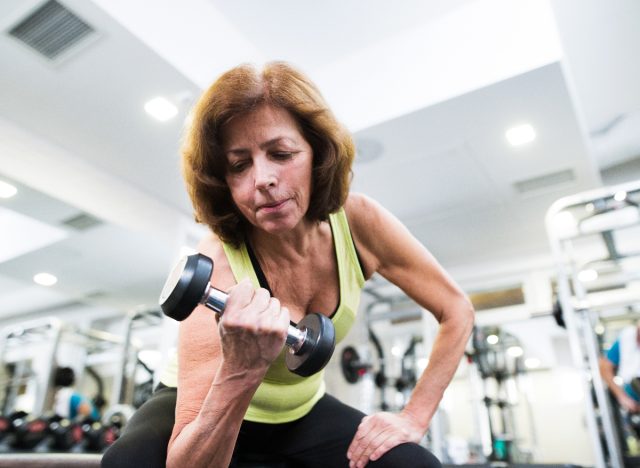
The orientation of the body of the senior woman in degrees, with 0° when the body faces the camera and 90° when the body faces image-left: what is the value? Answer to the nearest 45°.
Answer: approximately 0°

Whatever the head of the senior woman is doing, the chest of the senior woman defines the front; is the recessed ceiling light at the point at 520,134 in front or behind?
behind

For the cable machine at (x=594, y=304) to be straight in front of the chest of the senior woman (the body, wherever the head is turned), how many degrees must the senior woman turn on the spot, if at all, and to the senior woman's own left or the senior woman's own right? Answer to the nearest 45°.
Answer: approximately 135° to the senior woman's own left

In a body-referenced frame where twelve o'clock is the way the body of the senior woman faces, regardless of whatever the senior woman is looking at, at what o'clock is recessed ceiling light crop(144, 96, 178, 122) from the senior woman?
The recessed ceiling light is roughly at 5 o'clock from the senior woman.

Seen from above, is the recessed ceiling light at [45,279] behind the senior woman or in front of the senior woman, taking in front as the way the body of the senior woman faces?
behind

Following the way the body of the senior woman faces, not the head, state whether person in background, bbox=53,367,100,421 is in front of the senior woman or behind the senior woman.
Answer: behind

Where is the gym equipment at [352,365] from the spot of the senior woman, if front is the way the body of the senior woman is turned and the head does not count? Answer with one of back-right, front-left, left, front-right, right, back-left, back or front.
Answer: back

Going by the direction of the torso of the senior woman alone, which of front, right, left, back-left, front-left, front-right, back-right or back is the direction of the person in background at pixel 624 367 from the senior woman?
back-left

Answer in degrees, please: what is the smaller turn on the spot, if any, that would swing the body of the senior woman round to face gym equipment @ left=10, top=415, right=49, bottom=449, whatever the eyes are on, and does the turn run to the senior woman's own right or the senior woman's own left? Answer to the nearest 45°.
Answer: approximately 135° to the senior woman's own right

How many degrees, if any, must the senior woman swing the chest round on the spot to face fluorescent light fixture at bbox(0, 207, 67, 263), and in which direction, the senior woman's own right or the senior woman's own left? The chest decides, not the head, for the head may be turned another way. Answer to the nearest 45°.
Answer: approximately 135° to the senior woman's own right
